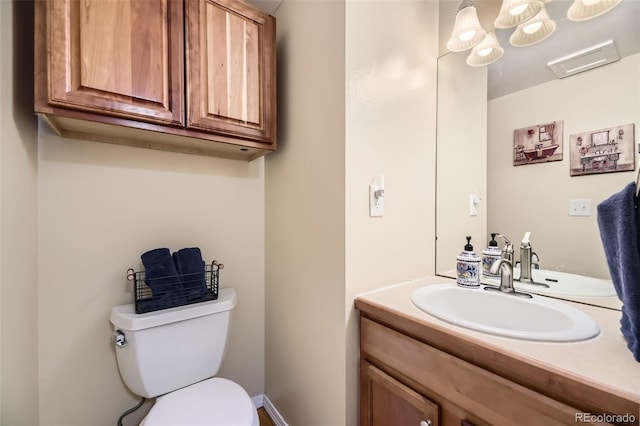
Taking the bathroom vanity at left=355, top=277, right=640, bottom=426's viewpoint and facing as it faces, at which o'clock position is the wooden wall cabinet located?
The wooden wall cabinet is roughly at 1 o'clock from the bathroom vanity.

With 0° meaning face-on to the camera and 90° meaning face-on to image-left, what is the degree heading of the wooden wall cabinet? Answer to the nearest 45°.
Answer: approximately 315°

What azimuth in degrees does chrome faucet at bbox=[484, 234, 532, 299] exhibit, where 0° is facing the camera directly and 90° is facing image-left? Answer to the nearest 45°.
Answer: approximately 45°

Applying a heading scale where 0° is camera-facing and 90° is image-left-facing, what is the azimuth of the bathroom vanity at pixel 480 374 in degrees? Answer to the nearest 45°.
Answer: approximately 45°

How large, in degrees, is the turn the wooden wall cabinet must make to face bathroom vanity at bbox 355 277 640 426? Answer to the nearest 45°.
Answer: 0° — it already faces it
